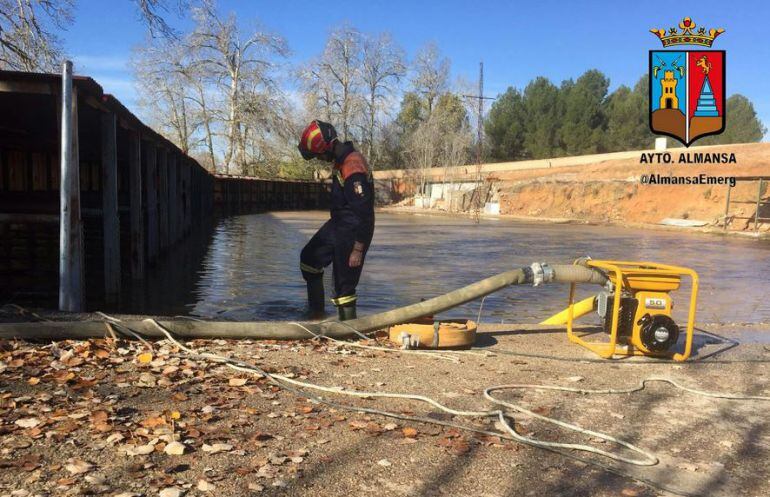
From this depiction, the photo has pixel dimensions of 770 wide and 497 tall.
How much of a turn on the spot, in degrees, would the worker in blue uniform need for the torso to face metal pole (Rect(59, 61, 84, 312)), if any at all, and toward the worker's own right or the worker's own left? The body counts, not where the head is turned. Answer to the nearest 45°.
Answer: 0° — they already face it

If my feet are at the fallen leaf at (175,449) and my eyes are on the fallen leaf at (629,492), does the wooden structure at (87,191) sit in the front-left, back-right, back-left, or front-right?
back-left

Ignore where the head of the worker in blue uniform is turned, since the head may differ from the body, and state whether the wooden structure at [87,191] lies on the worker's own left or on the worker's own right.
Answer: on the worker's own right

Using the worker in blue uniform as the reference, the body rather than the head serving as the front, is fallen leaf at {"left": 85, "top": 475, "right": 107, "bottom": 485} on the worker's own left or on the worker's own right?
on the worker's own left

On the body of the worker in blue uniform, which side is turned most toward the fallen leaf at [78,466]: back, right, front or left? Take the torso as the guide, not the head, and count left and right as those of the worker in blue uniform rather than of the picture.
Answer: left

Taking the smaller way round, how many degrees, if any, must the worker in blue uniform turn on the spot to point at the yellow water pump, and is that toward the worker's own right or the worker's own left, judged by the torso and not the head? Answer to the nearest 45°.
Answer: approximately 180°

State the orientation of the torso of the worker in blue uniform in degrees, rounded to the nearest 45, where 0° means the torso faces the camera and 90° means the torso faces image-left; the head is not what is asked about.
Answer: approximately 90°

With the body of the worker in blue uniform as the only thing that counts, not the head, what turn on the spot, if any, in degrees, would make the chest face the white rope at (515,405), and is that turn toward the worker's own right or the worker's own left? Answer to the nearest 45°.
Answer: approximately 135° to the worker's own left
